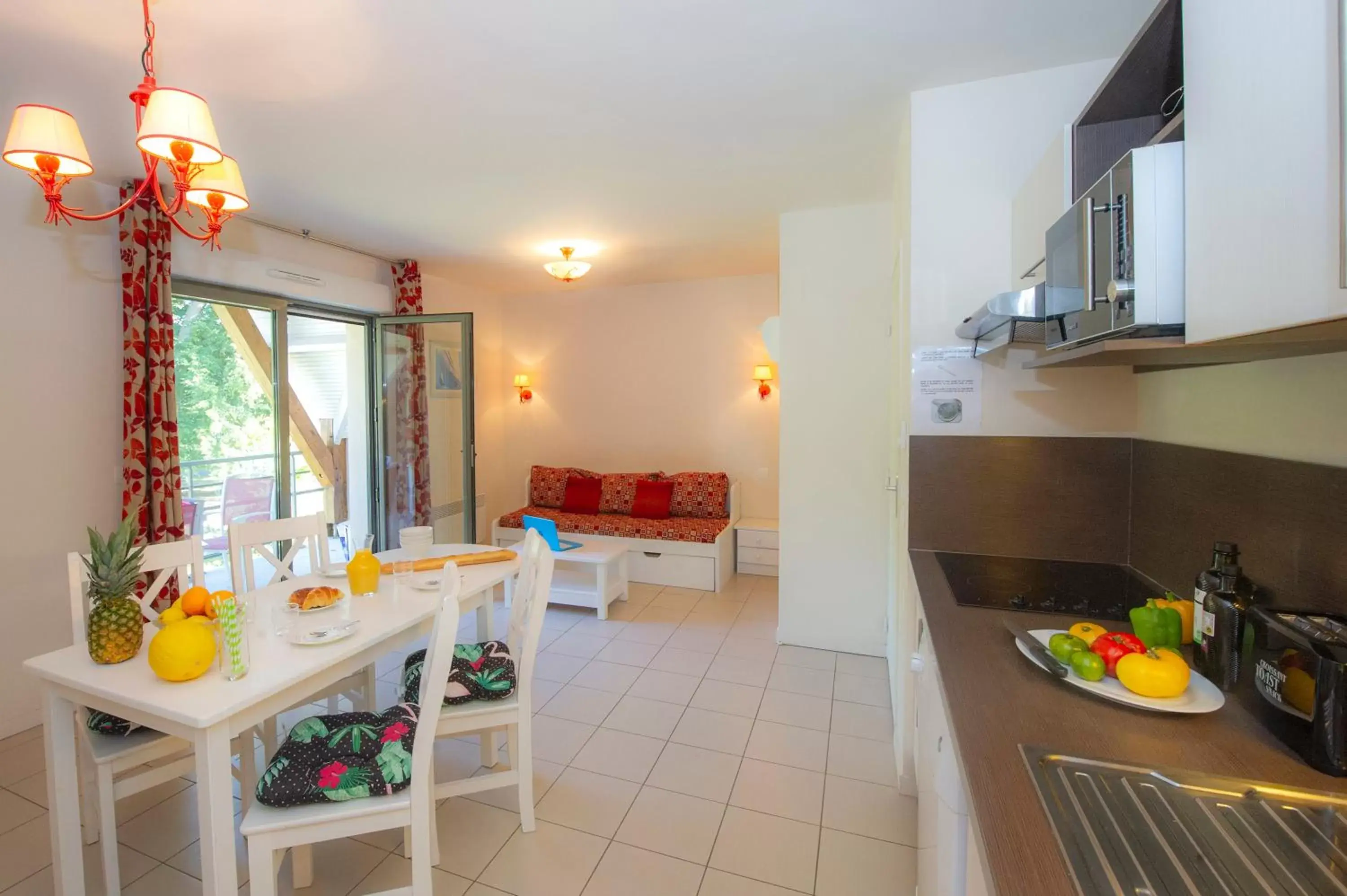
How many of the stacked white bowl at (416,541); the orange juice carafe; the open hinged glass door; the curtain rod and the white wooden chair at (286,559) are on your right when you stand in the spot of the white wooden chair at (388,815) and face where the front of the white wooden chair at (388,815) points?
5

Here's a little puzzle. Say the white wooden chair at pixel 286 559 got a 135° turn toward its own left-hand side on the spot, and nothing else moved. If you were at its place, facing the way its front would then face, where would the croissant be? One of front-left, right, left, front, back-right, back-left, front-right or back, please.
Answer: back

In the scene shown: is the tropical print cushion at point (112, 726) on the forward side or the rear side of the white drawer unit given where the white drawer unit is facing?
on the forward side

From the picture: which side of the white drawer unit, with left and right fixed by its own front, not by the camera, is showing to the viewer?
front

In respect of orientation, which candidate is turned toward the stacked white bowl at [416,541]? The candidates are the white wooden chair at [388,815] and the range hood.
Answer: the range hood

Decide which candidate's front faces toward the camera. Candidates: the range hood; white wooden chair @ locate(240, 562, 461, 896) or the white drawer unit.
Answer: the white drawer unit

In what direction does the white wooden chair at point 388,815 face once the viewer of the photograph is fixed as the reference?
facing to the left of the viewer

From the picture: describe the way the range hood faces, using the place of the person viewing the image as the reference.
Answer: facing to the left of the viewer

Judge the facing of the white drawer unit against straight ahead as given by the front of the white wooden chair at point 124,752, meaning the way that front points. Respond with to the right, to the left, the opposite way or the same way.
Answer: to the right

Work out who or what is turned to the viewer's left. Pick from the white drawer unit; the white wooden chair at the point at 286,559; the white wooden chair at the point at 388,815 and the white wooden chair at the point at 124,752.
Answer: the white wooden chair at the point at 388,815

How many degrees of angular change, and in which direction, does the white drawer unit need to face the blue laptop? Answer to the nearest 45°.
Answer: approximately 45° to its right

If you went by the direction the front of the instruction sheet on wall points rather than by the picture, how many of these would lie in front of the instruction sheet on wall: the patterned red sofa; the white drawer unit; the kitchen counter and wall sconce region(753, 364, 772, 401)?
1

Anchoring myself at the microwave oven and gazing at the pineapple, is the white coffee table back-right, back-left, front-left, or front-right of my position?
front-right

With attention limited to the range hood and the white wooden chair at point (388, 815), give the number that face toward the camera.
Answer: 0
